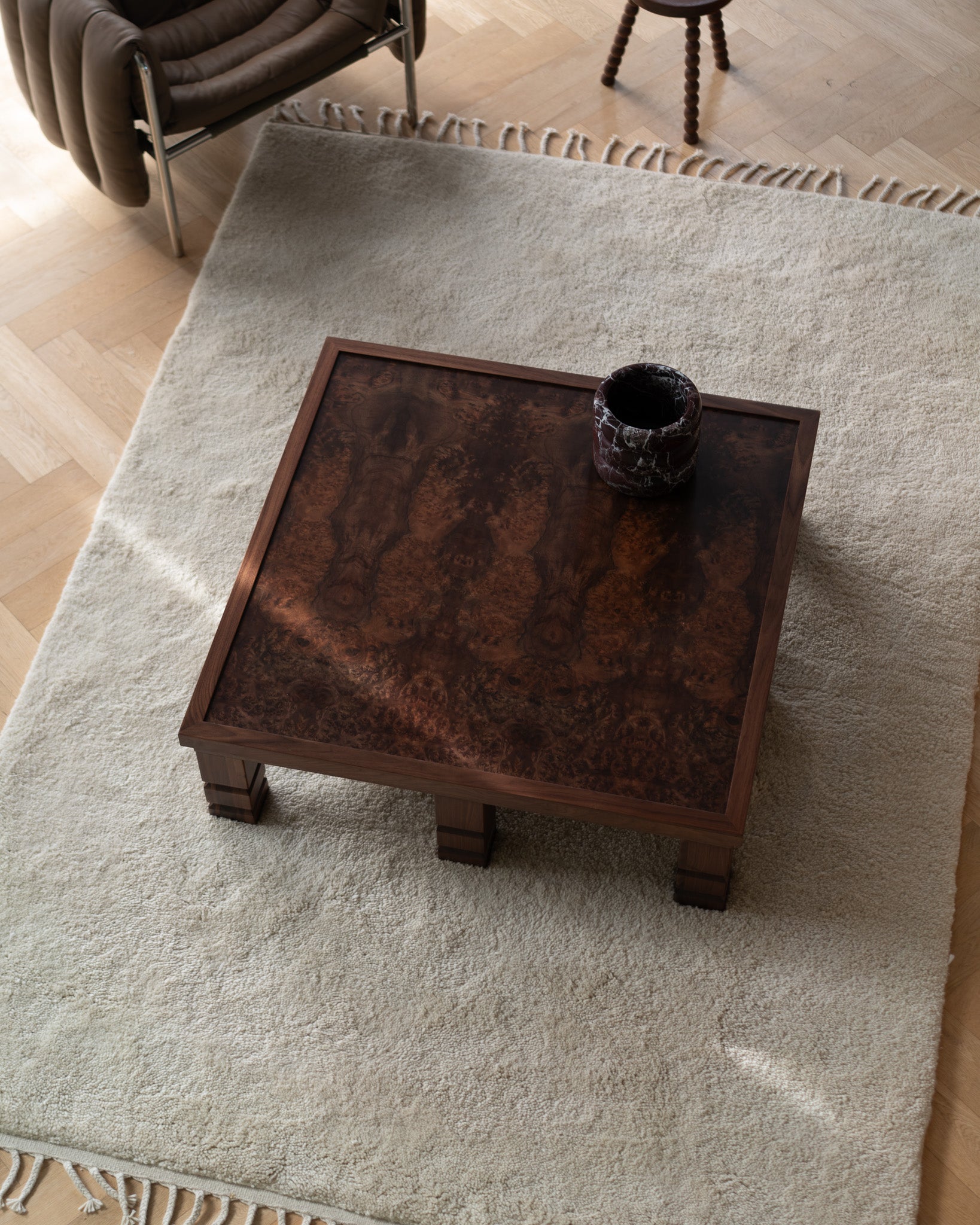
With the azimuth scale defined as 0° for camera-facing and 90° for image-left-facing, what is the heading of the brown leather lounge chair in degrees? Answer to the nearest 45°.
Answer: approximately 315°

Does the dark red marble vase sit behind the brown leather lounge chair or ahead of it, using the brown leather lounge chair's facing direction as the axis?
ahead

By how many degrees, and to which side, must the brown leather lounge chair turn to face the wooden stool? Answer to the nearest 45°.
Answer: approximately 45° to its left

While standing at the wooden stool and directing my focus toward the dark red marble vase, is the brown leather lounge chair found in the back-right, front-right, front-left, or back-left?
front-right
